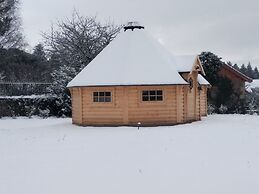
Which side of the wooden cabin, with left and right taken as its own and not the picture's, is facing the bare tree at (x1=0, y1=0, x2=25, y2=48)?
back

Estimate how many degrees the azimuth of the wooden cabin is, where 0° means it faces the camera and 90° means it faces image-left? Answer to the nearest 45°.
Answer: approximately 315°

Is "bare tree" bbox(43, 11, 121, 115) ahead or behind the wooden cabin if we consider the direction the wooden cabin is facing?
behind

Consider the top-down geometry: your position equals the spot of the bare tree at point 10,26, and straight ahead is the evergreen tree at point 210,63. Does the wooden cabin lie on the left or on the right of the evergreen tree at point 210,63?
right

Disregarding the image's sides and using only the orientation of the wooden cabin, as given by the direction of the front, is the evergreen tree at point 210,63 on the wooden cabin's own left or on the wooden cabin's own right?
on the wooden cabin's own left
